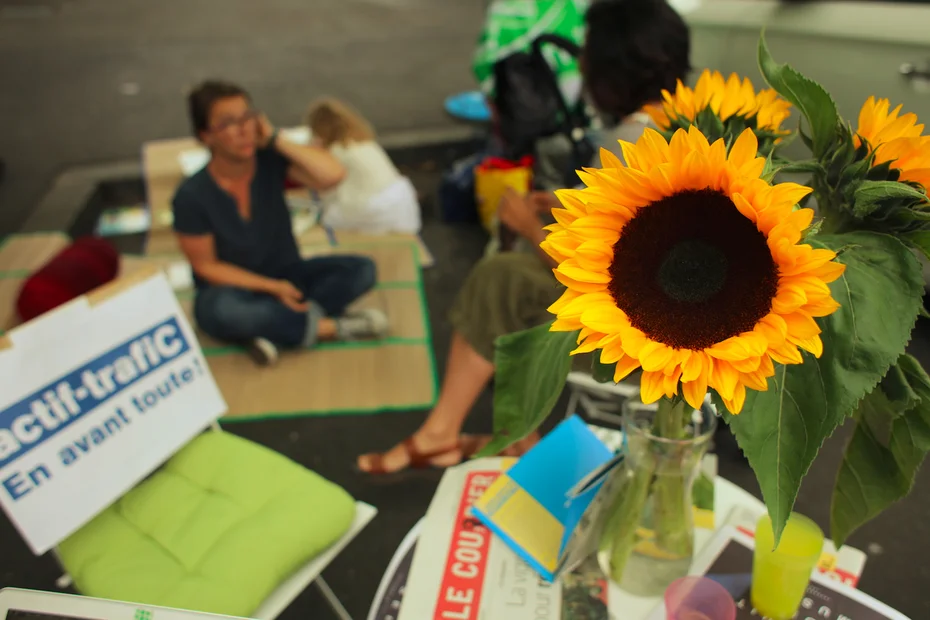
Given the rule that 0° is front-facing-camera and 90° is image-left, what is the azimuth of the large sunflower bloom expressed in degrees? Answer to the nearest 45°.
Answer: approximately 0°

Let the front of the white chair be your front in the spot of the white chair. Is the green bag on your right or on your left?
on your left

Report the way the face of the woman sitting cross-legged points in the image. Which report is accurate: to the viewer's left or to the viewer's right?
to the viewer's right

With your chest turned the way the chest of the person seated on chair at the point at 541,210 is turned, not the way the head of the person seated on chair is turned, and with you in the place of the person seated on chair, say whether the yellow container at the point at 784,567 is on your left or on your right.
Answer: on your left

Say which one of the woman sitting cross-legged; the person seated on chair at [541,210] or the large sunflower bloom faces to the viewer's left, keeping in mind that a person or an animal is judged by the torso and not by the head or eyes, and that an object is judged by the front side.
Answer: the person seated on chair

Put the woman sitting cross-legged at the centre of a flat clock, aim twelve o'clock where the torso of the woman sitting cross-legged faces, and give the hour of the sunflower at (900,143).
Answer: The sunflower is roughly at 1 o'clock from the woman sitting cross-legged.

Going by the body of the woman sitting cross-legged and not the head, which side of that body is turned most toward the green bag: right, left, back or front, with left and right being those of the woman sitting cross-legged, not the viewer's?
left

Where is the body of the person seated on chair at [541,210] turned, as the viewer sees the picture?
to the viewer's left

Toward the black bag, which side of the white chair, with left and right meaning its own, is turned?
left

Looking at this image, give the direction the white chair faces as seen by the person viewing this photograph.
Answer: facing the viewer and to the right of the viewer

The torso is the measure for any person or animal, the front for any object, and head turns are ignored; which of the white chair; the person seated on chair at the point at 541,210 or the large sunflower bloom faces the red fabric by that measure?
the person seated on chair
